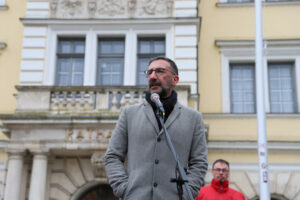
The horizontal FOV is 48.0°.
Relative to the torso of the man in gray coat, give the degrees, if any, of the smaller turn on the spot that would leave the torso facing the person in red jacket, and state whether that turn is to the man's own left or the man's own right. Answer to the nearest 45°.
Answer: approximately 180°

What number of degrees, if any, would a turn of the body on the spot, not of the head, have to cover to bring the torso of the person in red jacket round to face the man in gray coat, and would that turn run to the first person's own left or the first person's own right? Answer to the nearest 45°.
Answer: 0° — they already face them

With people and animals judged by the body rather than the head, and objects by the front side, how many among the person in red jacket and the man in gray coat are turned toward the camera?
2

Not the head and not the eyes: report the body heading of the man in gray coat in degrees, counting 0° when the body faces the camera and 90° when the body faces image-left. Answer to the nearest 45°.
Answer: approximately 0°

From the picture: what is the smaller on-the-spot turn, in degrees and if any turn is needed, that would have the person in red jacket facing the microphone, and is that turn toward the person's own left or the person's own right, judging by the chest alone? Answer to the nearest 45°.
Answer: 0° — they already face it
